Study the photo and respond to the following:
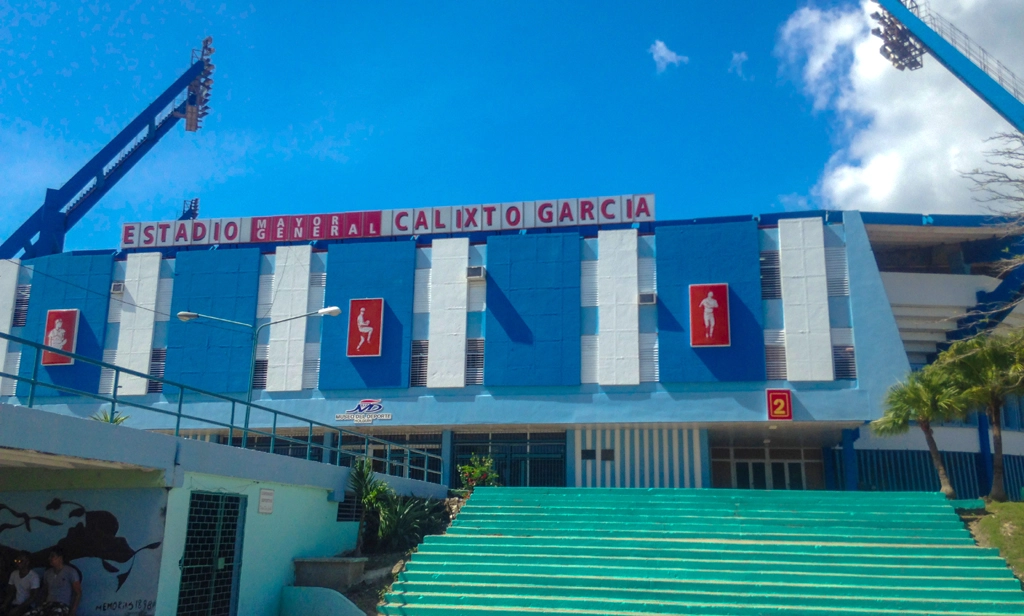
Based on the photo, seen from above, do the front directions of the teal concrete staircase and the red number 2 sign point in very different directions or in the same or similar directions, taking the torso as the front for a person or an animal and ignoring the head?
same or similar directions

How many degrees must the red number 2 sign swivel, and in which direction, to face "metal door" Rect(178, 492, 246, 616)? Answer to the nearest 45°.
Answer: approximately 45° to its right

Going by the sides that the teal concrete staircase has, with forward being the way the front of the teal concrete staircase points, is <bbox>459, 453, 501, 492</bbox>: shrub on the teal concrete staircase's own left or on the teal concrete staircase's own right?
on the teal concrete staircase's own right

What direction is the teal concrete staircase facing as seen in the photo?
toward the camera

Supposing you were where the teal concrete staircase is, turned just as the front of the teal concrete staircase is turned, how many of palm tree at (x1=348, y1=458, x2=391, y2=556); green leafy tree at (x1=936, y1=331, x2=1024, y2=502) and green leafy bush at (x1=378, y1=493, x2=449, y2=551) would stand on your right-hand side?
2

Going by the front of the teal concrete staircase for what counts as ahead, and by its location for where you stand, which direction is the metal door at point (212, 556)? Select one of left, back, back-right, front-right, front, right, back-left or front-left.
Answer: front-right

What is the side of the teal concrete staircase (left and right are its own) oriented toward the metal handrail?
right

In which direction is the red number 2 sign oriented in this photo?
toward the camera

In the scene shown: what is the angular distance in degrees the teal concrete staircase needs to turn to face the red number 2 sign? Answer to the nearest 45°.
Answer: approximately 180°
